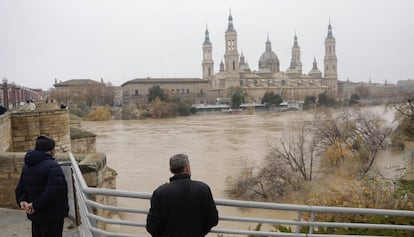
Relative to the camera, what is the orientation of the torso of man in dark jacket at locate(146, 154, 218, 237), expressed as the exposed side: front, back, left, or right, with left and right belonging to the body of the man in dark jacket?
back

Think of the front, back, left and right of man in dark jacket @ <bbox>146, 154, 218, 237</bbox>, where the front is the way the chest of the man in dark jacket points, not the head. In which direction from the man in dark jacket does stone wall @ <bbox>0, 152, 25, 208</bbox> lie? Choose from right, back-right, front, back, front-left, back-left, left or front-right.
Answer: front-left

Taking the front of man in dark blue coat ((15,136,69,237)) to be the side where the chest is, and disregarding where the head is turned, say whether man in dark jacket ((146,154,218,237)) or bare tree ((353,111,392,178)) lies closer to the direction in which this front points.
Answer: the bare tree

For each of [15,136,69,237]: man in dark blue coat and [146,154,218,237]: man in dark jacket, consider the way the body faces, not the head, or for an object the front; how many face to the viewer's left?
0

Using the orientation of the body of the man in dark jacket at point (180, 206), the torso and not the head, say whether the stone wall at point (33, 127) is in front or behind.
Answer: in front

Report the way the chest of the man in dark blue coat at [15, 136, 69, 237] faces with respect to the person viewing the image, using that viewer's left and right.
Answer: facing away from the viewer and to the right of the viewer

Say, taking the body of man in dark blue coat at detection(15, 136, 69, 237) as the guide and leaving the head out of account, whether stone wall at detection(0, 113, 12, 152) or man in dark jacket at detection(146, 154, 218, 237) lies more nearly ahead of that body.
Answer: the stone wall

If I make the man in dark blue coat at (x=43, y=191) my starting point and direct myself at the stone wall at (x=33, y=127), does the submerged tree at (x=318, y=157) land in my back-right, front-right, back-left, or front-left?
front-right

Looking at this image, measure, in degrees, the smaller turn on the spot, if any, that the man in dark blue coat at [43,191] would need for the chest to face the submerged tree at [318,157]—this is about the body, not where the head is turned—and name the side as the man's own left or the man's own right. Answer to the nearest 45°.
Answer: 0° — they already face it

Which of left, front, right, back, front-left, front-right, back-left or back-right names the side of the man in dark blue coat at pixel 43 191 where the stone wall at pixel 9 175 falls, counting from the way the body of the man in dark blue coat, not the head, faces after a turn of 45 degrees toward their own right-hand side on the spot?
left

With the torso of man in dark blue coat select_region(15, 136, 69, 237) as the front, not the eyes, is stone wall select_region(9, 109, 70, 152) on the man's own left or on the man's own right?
on the man's own left

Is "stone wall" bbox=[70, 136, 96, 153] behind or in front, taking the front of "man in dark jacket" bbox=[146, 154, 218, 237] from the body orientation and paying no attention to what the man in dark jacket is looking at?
in front
